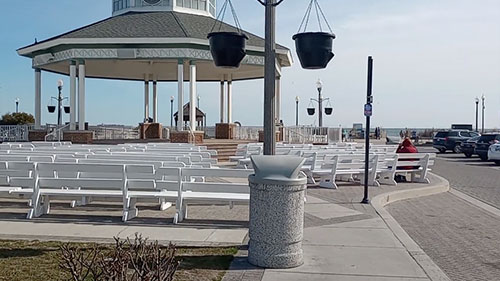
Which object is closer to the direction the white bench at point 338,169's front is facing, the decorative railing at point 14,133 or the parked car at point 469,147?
the decorative railing

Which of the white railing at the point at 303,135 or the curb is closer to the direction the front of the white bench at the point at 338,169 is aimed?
the white railing

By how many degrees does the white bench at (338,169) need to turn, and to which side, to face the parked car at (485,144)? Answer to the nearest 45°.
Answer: approximately 90° to its right

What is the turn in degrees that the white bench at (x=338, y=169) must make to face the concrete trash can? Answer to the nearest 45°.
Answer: approximately 135° to its left

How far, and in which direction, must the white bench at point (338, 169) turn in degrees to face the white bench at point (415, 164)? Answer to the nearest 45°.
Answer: approximately 90° to its right

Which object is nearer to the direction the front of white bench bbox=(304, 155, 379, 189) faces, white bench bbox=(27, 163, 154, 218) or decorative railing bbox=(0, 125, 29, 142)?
the decorative railing

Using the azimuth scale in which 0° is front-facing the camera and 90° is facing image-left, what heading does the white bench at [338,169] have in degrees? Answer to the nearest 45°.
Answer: approximately 135°

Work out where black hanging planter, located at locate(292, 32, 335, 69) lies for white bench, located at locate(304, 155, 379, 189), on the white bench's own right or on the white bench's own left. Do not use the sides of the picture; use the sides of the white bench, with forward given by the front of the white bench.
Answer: on the white bench's own left

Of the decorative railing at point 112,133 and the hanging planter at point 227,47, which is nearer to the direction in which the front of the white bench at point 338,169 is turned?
the decorative railing

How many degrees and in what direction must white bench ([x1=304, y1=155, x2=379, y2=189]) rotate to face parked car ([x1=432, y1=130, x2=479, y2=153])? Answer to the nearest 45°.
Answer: approximately 45° to its right
